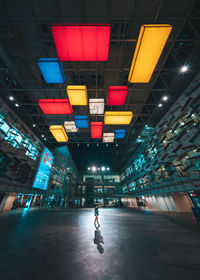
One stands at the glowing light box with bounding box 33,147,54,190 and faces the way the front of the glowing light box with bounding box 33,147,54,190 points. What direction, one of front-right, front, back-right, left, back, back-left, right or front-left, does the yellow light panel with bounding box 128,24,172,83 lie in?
front-right

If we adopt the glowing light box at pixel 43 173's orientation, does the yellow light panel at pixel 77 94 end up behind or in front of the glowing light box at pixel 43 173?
in front

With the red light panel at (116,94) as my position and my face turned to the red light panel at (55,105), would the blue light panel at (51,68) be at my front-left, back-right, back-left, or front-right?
front-left

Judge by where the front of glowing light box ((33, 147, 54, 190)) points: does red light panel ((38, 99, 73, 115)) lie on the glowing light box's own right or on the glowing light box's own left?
on the glowing light box's own right

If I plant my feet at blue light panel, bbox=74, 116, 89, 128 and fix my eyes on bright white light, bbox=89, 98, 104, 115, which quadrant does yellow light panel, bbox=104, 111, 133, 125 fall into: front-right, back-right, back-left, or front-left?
front-left

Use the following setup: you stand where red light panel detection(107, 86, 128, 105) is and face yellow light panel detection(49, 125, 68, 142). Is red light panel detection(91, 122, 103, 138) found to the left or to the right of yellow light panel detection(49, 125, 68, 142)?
right

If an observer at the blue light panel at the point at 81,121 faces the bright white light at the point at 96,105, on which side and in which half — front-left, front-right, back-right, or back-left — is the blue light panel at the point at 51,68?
front-right

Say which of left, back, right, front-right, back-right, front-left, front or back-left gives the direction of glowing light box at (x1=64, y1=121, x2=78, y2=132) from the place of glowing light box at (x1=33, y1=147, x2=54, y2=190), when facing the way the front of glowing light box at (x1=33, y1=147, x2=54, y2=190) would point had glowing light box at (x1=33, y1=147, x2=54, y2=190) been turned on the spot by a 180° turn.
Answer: back-left

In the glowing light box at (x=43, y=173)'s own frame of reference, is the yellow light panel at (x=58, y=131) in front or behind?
in front

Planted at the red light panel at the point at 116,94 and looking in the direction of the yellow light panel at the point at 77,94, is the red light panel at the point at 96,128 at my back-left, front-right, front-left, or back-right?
front-right

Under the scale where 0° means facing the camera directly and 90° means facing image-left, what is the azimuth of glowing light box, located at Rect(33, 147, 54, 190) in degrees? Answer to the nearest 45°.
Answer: approximately 315°

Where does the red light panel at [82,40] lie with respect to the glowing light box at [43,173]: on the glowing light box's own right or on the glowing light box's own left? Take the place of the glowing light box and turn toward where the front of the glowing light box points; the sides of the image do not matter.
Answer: on the glowing light box's own right

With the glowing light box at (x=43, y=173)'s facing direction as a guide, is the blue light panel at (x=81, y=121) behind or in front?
in front
